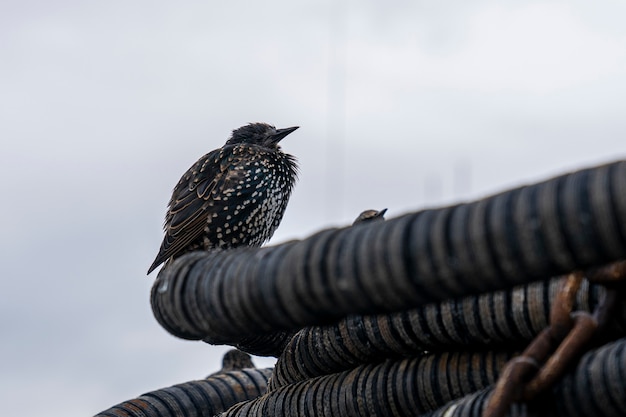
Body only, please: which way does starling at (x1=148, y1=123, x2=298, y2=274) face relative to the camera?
to the viewer's right
